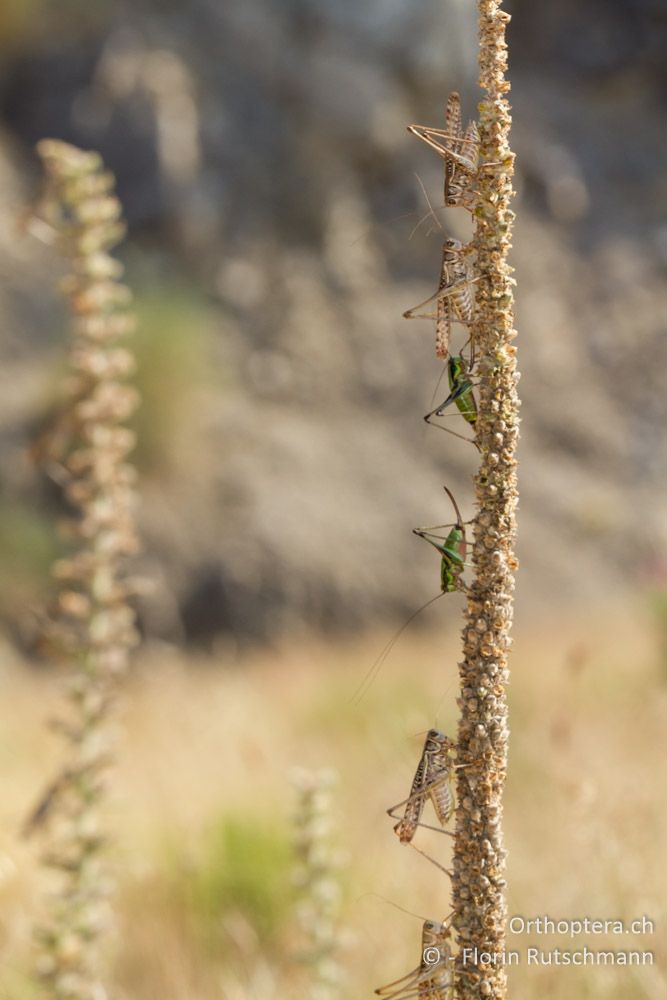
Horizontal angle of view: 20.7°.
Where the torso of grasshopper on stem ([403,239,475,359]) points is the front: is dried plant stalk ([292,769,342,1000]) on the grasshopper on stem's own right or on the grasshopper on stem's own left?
on the grasshopper on stem's own left

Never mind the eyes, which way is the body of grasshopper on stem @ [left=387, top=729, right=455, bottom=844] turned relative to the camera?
to the viewer's right

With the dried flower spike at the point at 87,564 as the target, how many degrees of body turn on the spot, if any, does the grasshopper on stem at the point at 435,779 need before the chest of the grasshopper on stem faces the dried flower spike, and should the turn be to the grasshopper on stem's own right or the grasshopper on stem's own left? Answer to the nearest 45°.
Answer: approximately 135° to the grasshopper on stem's own left

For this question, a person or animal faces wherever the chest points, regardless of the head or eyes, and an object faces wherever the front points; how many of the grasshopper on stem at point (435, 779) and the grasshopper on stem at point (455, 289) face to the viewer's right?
2

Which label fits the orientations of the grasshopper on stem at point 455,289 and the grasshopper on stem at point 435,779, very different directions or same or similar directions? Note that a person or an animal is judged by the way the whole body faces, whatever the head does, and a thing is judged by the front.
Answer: same or similar directions
